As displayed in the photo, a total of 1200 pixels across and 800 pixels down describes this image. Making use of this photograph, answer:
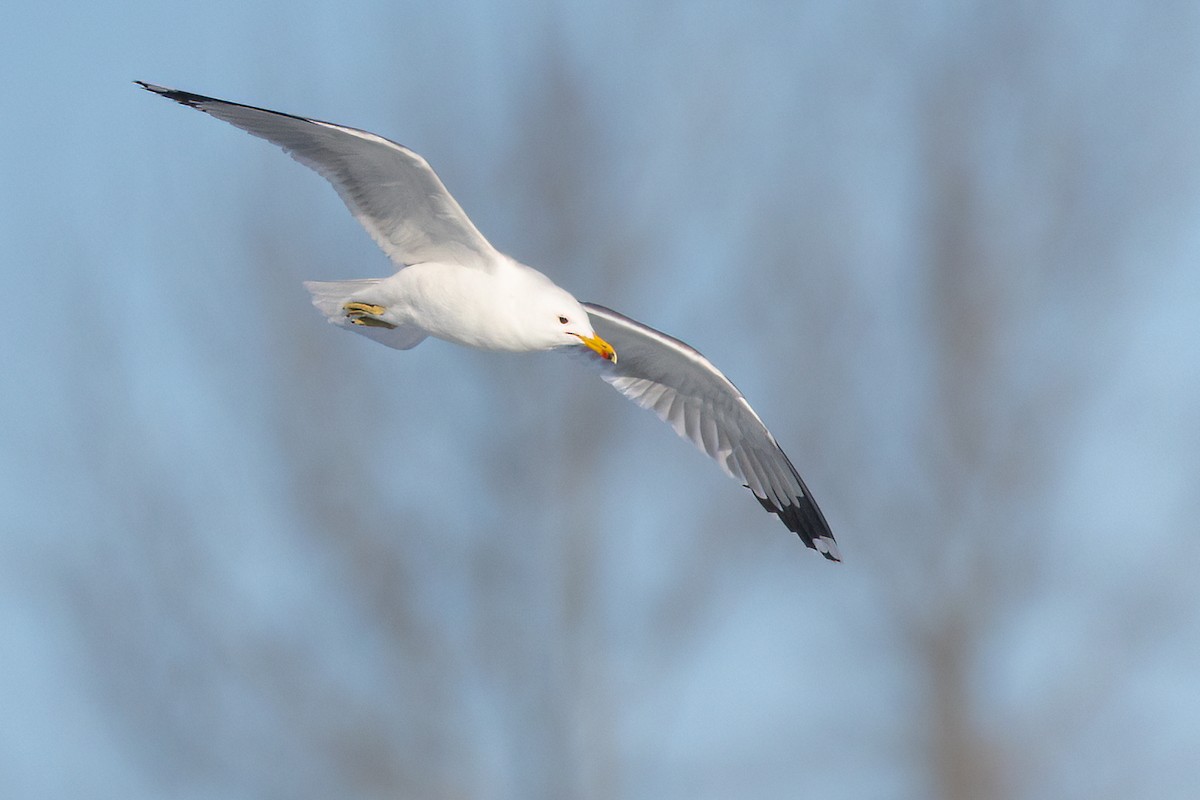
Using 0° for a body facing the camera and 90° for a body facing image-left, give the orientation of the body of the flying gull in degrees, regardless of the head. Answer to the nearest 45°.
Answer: approximately 315°
